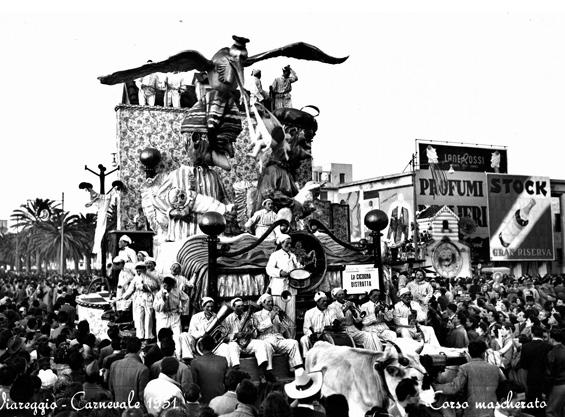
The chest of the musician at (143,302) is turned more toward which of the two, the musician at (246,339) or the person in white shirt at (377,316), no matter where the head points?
the musician

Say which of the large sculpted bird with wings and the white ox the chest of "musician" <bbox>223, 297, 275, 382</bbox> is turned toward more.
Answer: the white ox

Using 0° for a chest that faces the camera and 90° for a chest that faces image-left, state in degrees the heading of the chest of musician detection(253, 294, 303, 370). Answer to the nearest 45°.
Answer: approximately 315°

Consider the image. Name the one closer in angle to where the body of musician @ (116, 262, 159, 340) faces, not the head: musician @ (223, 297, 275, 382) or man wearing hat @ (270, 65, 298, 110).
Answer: the musician

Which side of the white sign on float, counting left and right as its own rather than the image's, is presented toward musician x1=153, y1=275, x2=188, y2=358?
right

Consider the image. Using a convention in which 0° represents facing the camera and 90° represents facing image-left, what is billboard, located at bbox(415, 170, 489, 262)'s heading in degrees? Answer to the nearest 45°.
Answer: approximately 0°

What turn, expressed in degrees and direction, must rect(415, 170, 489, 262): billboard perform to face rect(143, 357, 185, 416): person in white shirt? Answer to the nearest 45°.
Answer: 0° — it already faces them

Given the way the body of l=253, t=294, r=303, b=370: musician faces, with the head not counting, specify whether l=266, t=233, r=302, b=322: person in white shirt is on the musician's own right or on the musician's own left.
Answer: on the musician's own left

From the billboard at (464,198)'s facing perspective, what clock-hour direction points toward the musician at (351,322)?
The musician is roughly at 12 o'clock from the billboard.
